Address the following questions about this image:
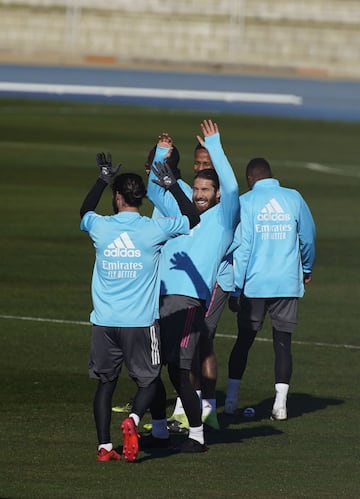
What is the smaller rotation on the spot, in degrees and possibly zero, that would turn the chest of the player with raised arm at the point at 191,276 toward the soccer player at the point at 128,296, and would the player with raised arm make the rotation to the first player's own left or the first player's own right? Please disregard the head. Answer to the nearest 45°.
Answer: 0° — they already face them

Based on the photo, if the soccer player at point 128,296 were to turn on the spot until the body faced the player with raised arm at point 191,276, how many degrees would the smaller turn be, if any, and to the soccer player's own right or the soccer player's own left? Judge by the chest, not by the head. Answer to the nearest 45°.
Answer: approximately 45° to the soccer player's own right

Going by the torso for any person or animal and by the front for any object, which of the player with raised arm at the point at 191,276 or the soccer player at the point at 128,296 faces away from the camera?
the soccer player

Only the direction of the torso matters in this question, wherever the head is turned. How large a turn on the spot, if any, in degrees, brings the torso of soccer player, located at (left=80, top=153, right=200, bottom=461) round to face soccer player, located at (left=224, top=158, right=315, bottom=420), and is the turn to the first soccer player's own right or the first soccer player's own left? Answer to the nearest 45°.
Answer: approximately 45° to the first soccer player's own right

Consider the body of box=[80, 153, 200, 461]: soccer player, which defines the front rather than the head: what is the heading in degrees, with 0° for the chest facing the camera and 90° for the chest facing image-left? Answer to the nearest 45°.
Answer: approximately 180°
